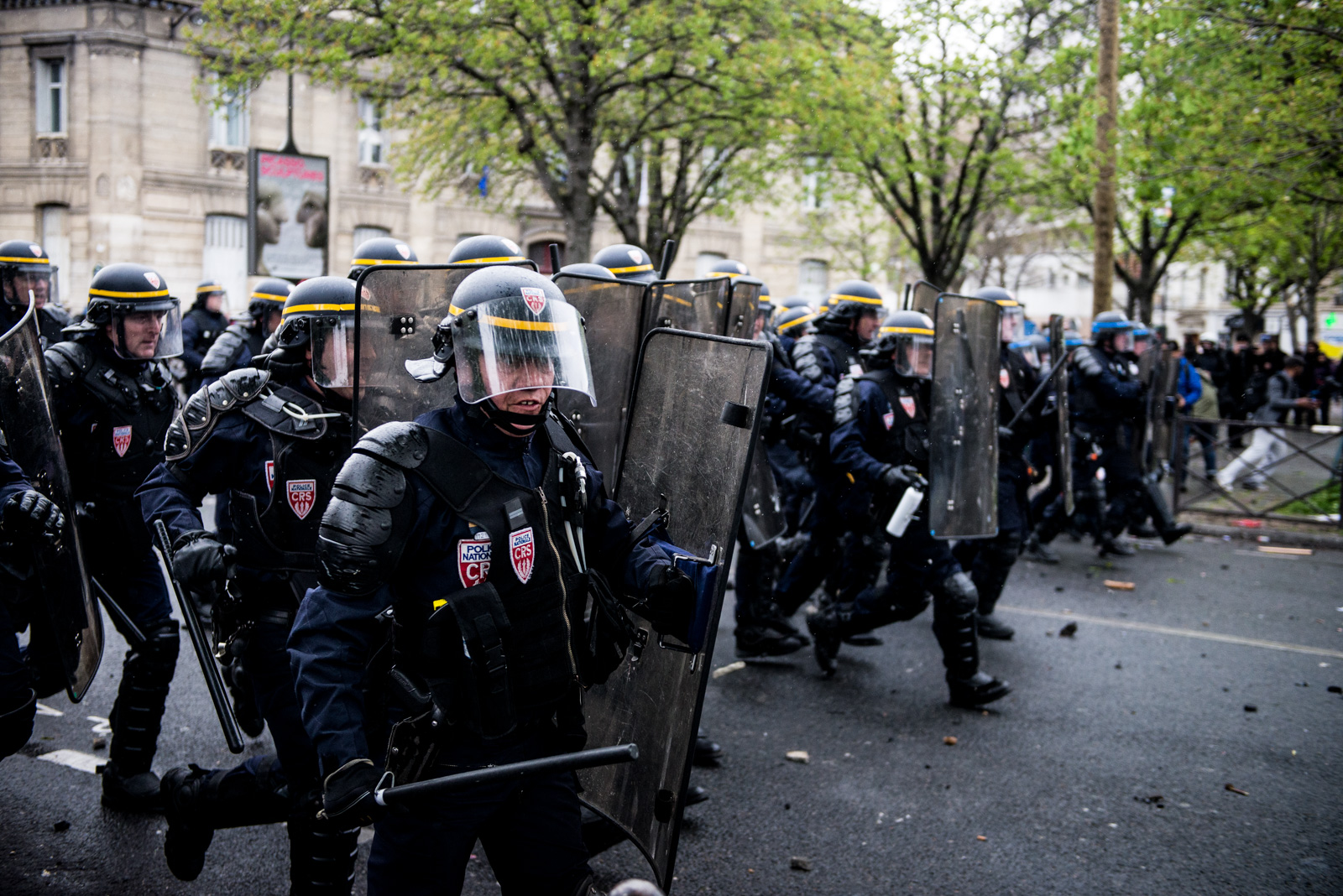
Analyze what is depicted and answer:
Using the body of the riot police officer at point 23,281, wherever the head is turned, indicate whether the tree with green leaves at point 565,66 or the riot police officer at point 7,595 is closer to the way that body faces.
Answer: the riot police officer
